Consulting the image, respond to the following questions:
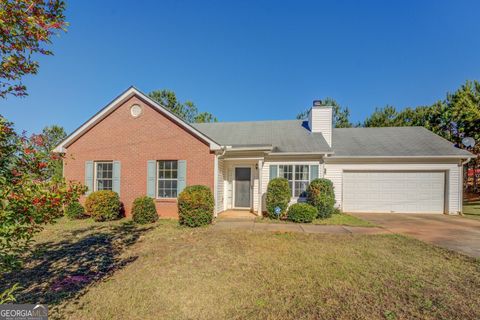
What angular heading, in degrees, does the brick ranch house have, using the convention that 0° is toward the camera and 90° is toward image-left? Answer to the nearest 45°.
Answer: approximately 0°

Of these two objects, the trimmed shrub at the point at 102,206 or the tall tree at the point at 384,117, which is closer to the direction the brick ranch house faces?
the trimmed shrub

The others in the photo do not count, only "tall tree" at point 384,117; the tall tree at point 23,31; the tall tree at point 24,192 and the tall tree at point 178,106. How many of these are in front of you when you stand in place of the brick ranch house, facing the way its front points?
2

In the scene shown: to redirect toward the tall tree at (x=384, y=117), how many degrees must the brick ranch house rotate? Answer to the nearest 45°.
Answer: approximately 135° to its left

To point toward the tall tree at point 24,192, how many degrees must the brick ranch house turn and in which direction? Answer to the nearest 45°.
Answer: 0° — it already faces it

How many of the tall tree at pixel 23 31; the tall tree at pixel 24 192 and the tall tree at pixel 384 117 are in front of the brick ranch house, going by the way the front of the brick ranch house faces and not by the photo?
2

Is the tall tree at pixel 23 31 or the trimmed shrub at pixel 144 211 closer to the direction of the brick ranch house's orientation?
the tall tree
